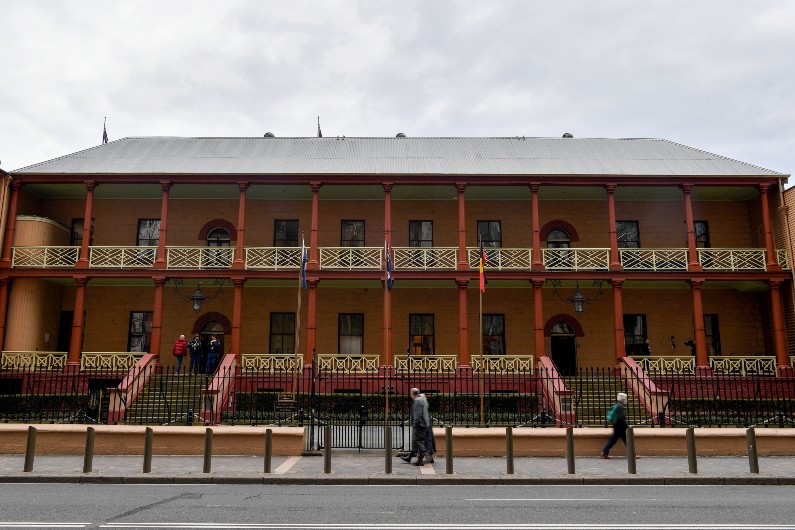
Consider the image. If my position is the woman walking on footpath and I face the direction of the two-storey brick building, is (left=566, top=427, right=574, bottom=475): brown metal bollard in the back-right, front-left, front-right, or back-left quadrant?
back-left

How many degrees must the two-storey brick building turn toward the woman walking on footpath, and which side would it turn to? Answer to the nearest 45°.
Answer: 0° — it already faces them

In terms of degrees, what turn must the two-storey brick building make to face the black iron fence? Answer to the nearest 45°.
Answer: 0° — it already faces it

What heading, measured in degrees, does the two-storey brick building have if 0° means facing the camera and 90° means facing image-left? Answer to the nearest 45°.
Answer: approximately 0°

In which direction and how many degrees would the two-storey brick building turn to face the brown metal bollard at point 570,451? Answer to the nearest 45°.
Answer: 0° — it already faces it
